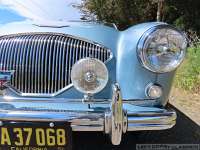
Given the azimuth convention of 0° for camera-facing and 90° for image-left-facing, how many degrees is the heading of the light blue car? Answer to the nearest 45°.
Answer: approximately 0°

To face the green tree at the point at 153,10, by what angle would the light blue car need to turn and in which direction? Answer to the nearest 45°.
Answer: approximately 180°
